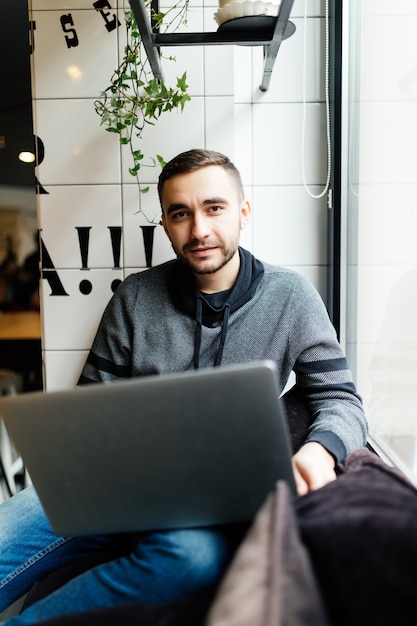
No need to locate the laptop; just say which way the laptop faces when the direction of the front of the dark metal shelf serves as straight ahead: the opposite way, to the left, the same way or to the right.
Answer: the opposite way

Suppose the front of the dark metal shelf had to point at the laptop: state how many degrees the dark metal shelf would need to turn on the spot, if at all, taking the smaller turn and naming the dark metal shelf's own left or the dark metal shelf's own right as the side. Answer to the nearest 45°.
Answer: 0° — it already faces it

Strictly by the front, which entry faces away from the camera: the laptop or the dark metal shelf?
the laptop

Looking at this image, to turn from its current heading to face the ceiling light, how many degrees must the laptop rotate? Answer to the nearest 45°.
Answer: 0° — it already faces it

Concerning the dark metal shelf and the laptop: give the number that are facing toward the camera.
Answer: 1

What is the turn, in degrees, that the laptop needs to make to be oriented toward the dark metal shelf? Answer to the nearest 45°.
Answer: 0° — it already faces it

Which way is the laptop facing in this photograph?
away from the camera

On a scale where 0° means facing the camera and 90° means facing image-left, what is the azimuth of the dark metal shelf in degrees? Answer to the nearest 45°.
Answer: approximately 0°
